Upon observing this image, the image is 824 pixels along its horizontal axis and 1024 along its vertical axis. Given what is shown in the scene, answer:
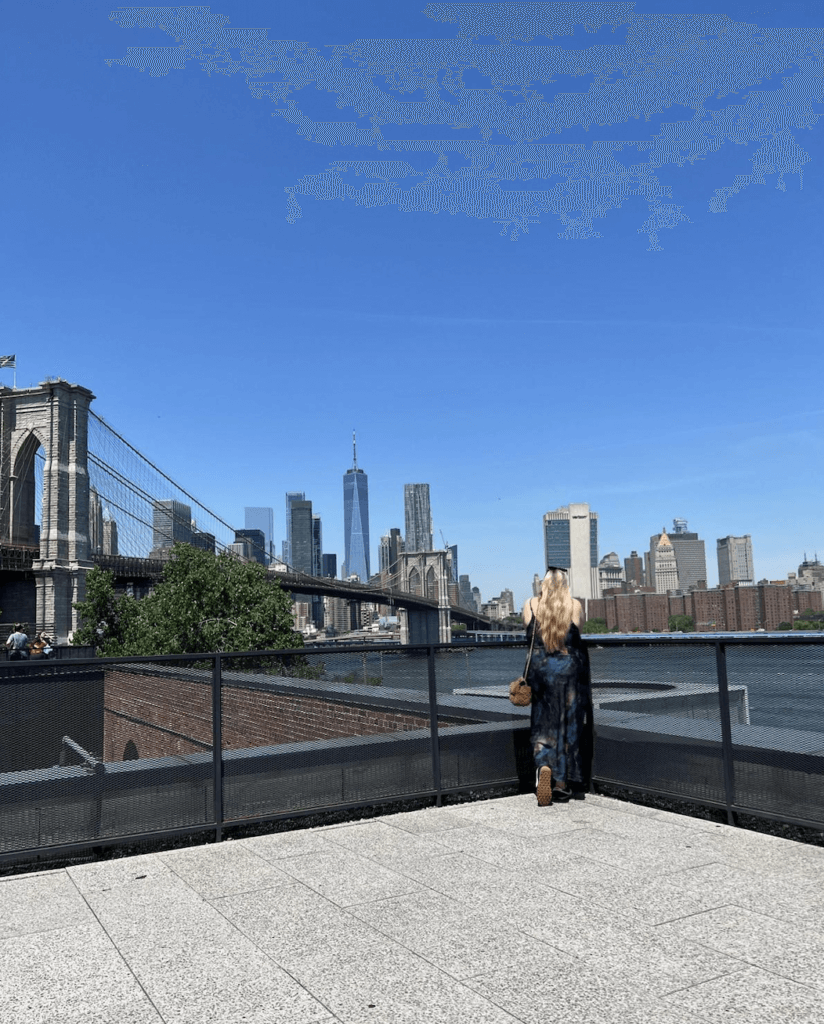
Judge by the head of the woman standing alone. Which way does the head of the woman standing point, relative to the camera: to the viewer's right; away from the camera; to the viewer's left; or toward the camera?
away from the camera

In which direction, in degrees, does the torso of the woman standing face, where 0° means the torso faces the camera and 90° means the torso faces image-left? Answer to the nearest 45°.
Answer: approximately 180°

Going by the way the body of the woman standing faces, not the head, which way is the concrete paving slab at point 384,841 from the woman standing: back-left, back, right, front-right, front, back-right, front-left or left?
back-left

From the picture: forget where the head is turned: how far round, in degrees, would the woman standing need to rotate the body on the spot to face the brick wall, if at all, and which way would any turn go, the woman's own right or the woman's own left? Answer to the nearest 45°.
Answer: approximately 90° to the woman's own left

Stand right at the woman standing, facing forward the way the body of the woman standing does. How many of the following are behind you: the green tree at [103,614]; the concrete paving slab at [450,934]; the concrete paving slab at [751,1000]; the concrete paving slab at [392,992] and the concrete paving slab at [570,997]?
4

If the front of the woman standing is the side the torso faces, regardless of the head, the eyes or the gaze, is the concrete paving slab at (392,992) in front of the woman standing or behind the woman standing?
behind

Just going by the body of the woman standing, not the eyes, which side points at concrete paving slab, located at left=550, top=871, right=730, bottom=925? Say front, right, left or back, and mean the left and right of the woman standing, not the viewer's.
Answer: back

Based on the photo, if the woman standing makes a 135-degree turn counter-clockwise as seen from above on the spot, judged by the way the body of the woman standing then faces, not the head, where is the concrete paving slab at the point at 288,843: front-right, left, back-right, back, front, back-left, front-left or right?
front

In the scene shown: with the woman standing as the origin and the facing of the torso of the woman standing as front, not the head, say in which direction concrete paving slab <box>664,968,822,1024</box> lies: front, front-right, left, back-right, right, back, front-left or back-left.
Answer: back

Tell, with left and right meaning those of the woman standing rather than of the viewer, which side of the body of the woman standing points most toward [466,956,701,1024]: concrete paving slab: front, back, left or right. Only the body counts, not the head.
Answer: back

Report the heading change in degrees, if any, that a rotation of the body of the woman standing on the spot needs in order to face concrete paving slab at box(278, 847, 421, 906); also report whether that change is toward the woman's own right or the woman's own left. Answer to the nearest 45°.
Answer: approximately 135° to the woman's own left

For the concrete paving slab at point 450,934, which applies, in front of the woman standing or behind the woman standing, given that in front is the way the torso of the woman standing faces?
behind
